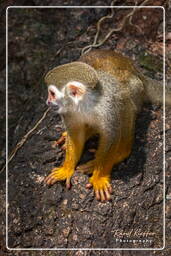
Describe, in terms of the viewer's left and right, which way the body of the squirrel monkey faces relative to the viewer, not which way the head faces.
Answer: facing the viewer and to the left of the viewer

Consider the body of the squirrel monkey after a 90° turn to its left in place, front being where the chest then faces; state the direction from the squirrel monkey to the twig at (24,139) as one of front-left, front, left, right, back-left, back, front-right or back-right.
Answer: back
